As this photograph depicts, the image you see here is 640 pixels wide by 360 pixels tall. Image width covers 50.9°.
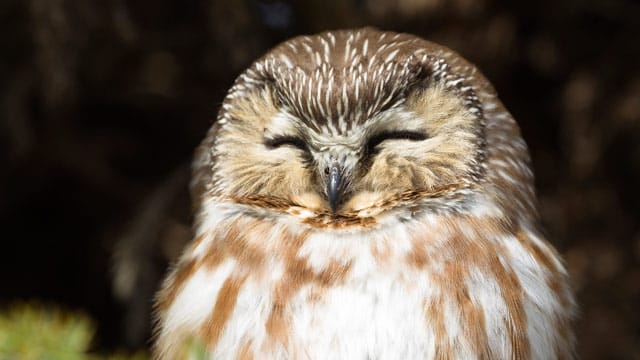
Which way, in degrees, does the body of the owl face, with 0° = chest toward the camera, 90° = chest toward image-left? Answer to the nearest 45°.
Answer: approximately 0°

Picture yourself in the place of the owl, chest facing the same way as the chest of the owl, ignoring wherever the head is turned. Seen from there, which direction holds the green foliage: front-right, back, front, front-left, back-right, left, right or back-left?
front-right
